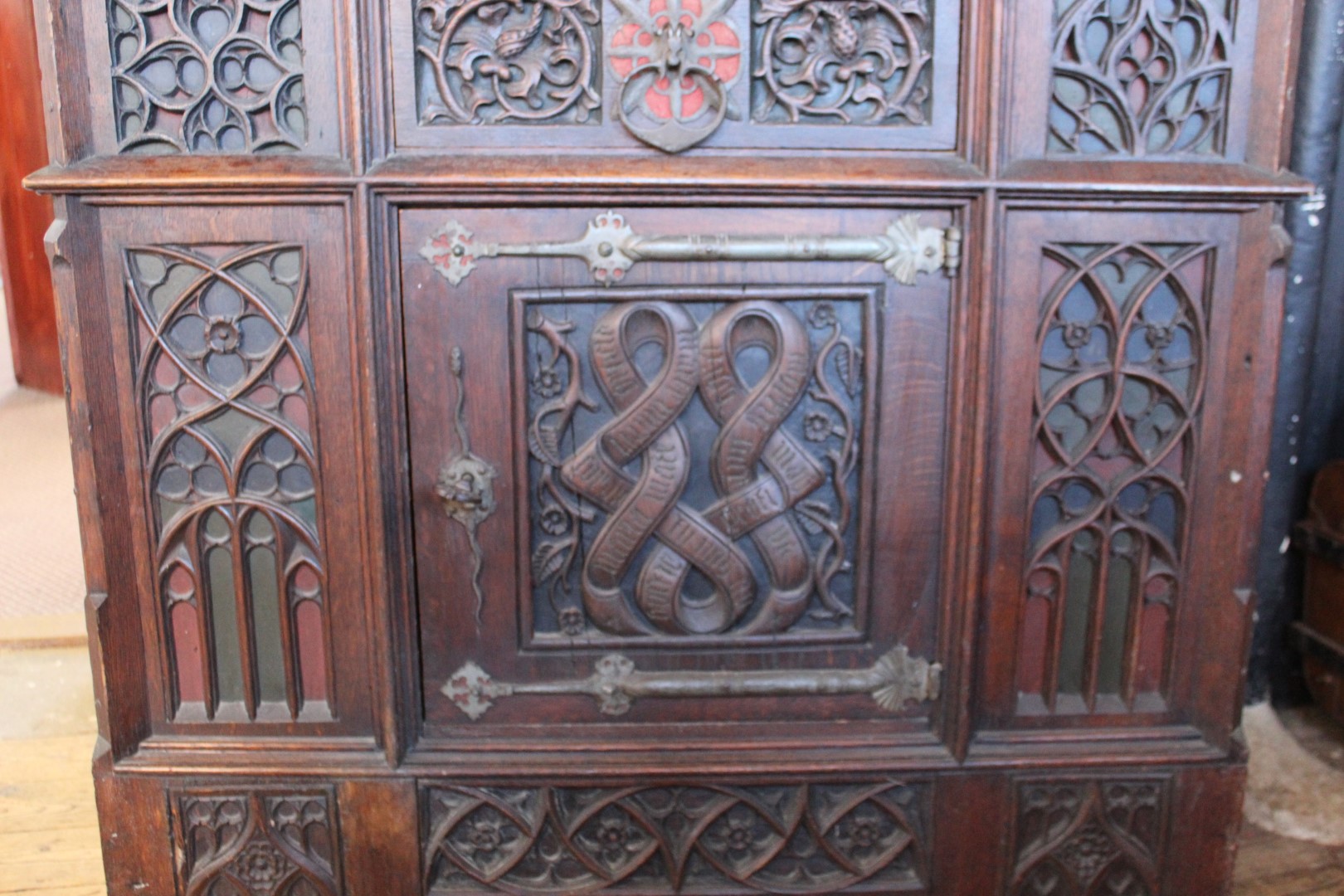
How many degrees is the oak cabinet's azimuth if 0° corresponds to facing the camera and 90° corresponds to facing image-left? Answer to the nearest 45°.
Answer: approximately 0°
